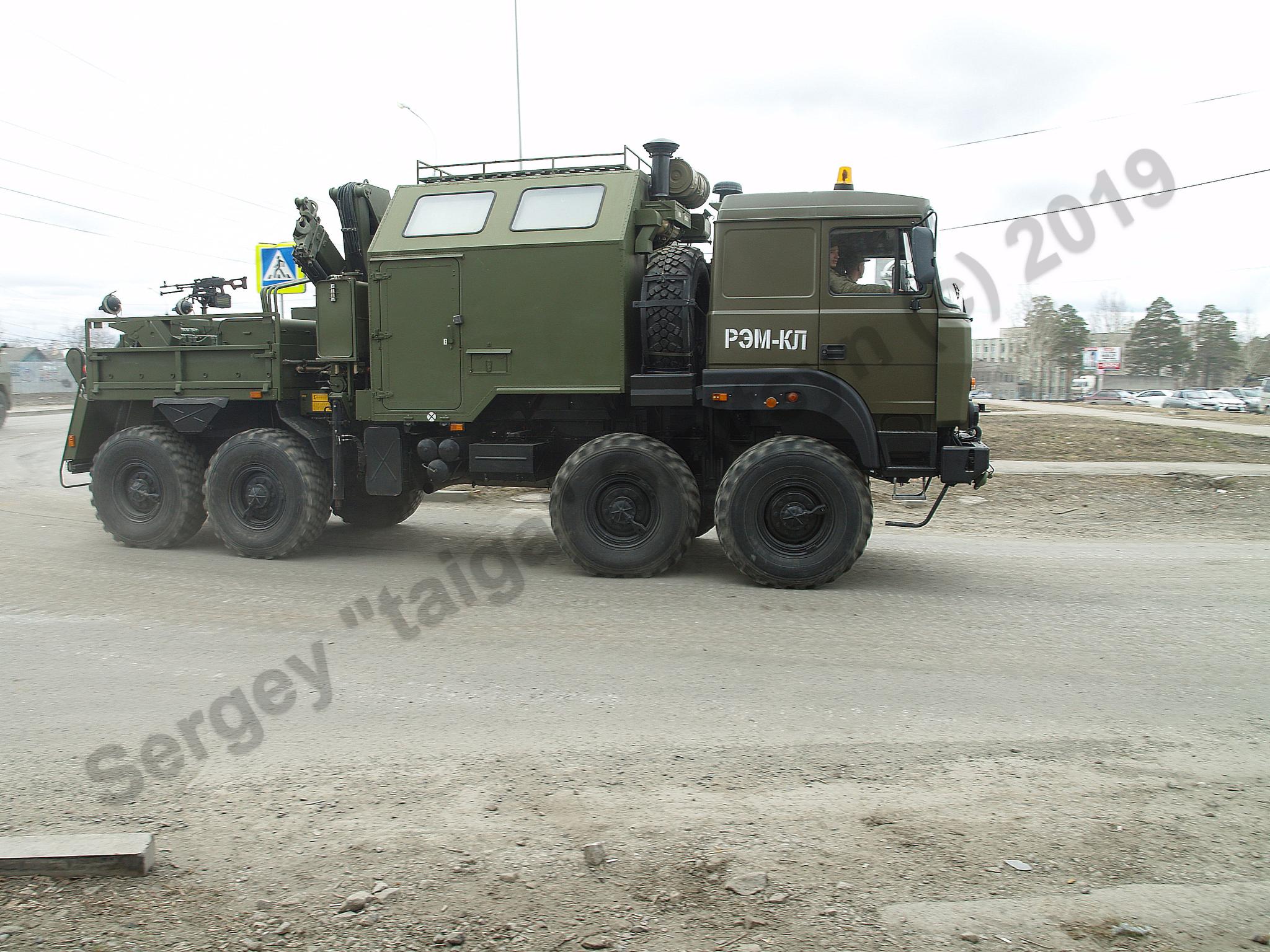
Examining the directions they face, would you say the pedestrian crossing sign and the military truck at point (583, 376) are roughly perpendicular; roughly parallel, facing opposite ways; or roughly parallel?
roughly perpendicular

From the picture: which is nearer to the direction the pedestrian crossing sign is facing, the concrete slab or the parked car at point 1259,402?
the concrete slab

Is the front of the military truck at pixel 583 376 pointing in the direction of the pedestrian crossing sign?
no

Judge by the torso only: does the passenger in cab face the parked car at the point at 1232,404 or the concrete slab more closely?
the parked car

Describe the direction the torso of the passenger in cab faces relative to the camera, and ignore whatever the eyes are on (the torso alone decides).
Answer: to the viewer's right

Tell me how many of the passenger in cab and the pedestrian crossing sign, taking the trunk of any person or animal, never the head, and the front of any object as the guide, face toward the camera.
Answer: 1

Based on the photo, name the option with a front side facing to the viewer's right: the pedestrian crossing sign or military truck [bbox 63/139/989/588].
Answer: the military truck

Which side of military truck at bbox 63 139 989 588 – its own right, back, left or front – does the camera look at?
right

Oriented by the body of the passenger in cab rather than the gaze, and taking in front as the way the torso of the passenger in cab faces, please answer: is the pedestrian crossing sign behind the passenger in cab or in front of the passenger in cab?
behind

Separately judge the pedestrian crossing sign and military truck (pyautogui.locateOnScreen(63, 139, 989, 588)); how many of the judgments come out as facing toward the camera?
1

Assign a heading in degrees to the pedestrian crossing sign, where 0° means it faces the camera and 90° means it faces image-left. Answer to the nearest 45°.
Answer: approximately 0°

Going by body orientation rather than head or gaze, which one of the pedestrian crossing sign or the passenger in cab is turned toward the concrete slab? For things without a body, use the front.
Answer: the pedestrian crossing sign

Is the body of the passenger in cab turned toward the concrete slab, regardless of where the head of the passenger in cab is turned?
no

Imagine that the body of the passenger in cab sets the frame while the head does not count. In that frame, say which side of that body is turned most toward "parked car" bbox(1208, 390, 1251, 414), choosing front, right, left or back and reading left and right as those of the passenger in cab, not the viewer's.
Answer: left

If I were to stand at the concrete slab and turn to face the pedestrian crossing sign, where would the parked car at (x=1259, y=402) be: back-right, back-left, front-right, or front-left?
front-right

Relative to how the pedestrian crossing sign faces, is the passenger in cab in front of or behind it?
in front
